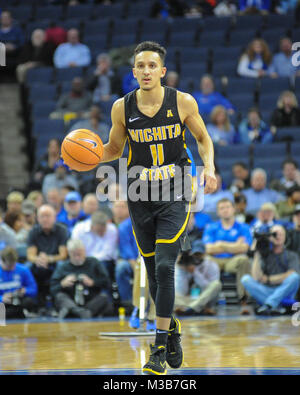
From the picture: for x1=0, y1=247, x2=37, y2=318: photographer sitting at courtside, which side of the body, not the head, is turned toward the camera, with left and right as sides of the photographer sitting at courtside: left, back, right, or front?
front

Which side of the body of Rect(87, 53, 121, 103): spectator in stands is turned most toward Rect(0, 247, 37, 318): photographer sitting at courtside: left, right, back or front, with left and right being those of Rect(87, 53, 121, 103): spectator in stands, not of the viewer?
front

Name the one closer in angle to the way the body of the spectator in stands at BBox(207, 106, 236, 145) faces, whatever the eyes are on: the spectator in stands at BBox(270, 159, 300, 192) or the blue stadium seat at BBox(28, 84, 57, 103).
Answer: the spectator in stands

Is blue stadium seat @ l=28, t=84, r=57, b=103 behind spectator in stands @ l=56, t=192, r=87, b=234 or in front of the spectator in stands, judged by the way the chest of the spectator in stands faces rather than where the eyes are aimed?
behind

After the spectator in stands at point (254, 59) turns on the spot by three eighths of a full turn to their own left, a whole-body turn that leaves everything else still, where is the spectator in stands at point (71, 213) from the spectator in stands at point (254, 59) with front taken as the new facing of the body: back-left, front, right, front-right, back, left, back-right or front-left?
back

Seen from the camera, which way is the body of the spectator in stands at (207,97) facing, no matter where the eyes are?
toward the camera

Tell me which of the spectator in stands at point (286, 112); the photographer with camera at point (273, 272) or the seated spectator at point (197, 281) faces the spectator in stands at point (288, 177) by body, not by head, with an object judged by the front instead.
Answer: the spectator in stands at point (286, 112)

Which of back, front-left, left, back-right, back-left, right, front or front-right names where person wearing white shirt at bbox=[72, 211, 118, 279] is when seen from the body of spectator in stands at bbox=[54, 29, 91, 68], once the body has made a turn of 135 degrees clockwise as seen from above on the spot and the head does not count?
back-left

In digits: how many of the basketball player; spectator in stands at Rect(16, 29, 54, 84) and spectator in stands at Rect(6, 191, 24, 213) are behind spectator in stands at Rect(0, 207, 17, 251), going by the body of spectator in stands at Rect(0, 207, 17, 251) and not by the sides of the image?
2

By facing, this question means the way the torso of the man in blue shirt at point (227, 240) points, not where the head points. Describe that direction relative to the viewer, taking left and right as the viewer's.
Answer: facing the viewer

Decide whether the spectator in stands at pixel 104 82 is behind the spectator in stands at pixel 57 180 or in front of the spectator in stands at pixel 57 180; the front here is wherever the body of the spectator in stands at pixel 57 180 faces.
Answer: behind

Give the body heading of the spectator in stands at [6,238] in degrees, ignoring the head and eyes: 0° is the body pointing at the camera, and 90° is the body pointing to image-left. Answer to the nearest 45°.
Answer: approximately 0°

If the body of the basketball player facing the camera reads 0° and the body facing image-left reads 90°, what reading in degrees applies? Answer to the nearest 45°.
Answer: approximately 0°

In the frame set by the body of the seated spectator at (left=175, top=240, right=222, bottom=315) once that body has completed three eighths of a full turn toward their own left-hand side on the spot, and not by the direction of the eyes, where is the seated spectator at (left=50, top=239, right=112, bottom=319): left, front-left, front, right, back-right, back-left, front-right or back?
back-left

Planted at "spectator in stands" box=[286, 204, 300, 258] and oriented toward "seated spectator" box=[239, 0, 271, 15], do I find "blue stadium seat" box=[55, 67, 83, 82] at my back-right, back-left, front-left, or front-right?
front-left

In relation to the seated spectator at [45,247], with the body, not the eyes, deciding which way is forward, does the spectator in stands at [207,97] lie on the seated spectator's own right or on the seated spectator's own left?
on the seated spectator's own left

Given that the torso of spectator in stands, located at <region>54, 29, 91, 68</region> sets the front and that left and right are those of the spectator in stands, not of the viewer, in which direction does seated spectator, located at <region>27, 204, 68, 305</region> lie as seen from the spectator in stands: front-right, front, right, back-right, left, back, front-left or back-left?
front
